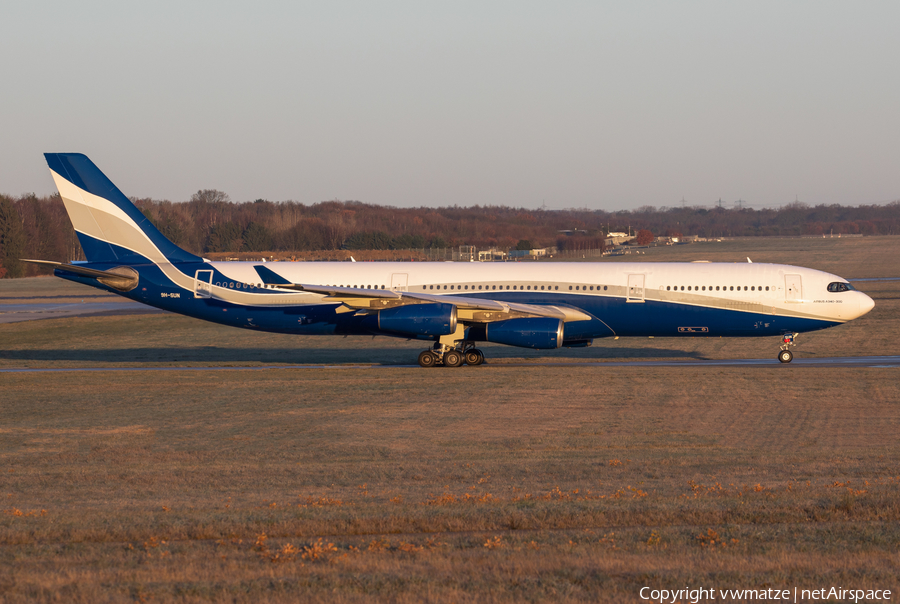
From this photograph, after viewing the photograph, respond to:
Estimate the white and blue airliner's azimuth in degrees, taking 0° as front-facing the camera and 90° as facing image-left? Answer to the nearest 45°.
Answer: approximately 270°
